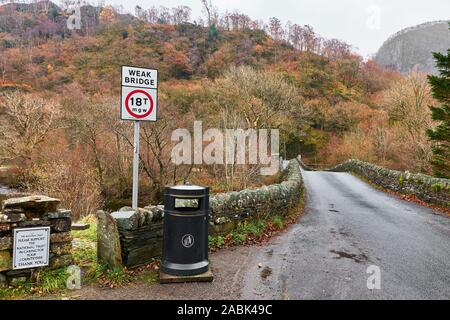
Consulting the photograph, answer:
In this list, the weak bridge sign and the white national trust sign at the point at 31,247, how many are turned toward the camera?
2

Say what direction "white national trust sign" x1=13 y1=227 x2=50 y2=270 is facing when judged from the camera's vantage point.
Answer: facing the viewer

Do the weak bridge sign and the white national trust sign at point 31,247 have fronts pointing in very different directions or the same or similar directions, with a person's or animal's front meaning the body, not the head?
same or similar directions

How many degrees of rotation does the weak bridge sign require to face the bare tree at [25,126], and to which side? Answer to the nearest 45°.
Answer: approximately 180°

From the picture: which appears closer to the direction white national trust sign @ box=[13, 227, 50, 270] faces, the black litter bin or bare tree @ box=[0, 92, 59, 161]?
the black litter bin

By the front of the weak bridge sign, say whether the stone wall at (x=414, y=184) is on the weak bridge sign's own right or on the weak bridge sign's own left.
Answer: on the weak bridge sign's own left

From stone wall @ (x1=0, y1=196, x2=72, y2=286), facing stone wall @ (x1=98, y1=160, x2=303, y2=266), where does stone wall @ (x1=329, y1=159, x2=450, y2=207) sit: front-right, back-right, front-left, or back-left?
front-left

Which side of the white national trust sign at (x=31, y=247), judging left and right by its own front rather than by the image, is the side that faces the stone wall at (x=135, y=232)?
left

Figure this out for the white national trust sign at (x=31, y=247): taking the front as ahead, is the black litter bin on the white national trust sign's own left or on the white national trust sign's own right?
on the white national trust sign's own left
